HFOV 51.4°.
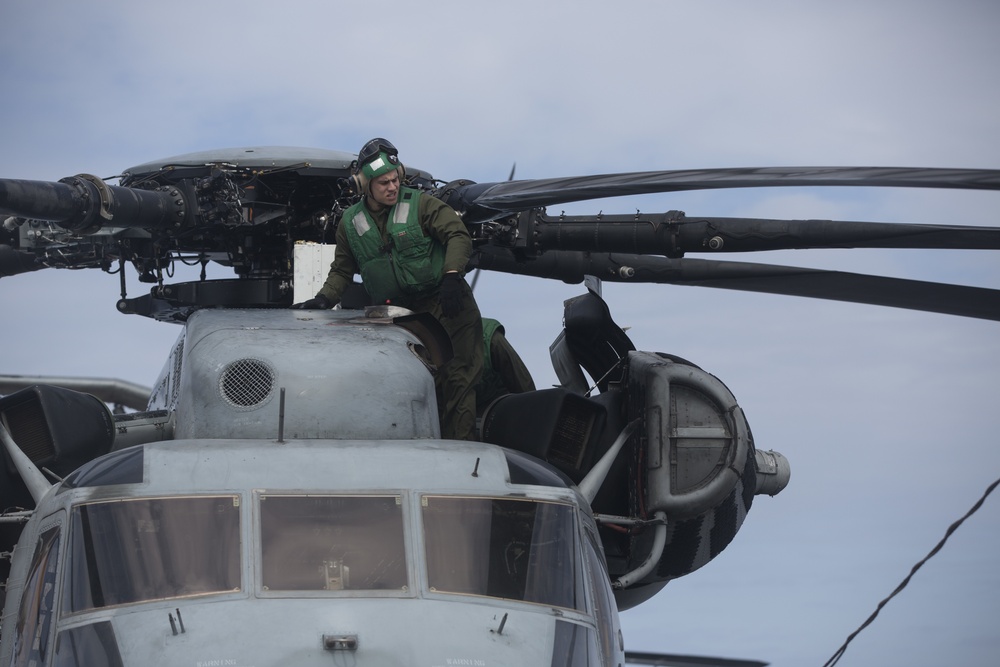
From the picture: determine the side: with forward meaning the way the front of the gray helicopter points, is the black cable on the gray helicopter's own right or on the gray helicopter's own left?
on the gray helicopter's own left

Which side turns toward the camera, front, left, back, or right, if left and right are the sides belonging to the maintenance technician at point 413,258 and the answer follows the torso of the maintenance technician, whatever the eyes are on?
front

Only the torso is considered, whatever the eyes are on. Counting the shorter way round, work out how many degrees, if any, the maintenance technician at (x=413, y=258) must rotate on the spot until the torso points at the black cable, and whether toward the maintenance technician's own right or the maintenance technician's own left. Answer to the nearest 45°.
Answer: approximately 90° to the maintenance technician's own left
